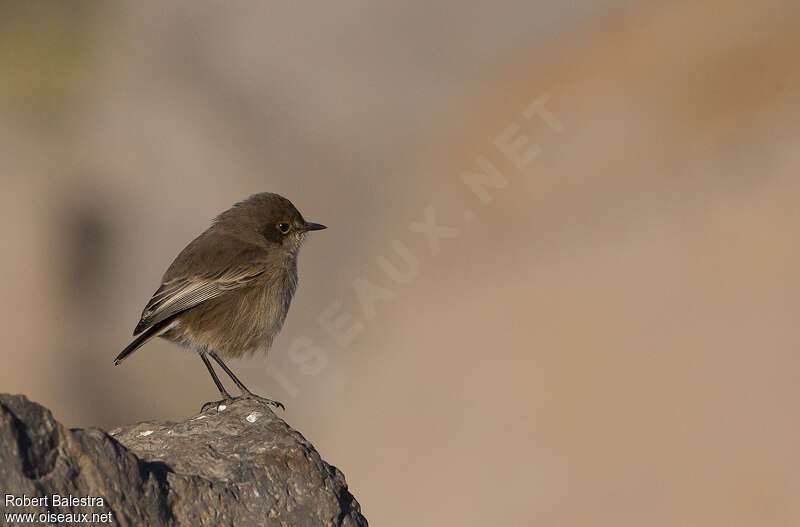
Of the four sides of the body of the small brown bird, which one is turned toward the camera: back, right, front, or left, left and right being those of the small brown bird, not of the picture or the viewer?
right
